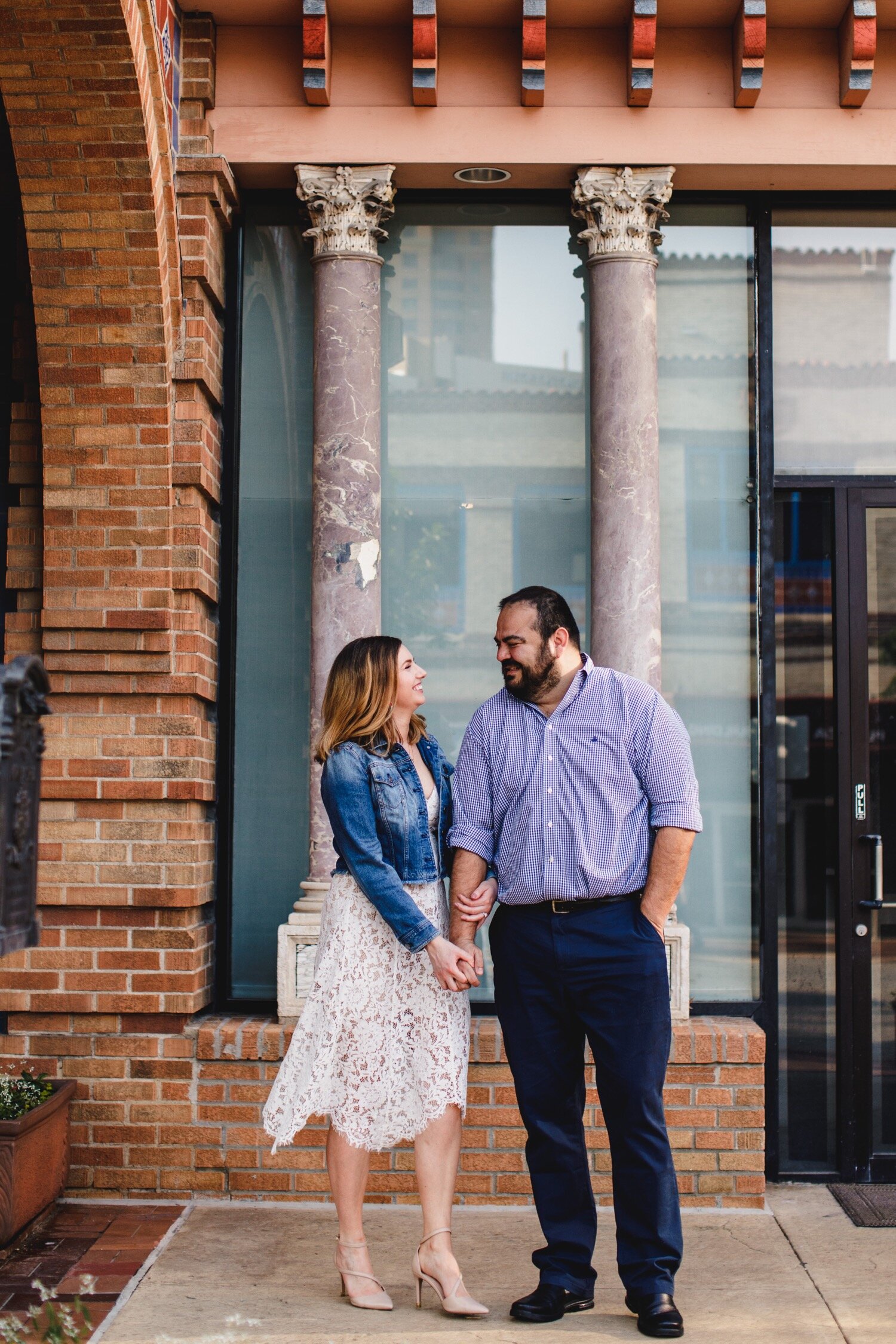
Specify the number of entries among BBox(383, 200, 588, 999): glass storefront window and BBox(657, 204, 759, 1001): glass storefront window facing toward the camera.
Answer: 2

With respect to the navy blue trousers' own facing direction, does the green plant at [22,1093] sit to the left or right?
on its right

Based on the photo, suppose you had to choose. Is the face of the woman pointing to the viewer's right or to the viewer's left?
to the viewer's right

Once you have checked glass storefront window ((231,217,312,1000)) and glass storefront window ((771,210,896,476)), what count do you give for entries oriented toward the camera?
2

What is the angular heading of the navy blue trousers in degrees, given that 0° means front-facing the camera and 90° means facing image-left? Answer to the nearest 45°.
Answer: approximately 0°

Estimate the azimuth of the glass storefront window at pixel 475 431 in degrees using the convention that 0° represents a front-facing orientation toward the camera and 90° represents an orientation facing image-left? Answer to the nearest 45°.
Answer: approximately 0°

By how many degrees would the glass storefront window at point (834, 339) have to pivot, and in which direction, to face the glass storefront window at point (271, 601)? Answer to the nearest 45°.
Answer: approximately 90° to its right

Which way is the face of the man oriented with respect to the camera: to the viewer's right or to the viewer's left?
to the viewer's left

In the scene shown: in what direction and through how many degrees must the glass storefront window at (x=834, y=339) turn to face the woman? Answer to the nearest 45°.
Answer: approximately 45° to its right
